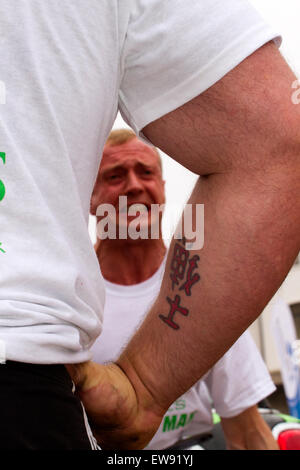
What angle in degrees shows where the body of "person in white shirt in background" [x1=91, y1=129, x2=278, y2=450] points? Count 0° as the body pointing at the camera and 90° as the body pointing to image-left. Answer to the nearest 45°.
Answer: approximately 0°
